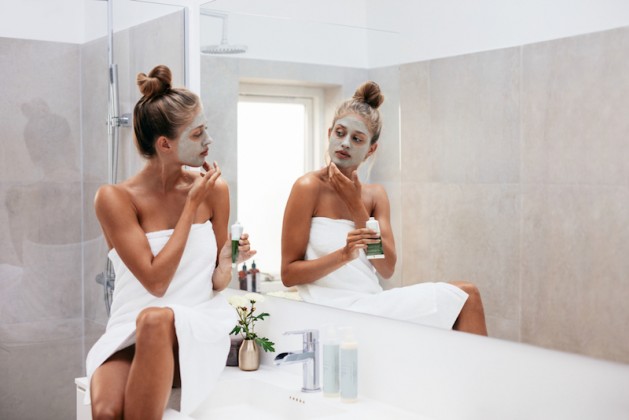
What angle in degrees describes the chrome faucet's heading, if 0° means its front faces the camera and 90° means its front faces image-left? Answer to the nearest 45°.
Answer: approximately 45°

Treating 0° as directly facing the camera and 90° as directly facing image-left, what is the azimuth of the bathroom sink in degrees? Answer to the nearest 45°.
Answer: approximately 45°

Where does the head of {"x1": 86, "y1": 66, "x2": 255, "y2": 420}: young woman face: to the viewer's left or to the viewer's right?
to the viewer's right

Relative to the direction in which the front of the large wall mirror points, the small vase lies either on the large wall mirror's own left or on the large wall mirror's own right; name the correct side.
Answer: on the large wall mirror's own right

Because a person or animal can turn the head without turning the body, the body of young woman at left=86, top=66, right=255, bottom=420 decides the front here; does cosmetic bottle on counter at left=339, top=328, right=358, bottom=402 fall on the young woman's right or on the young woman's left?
on the young woman's left
